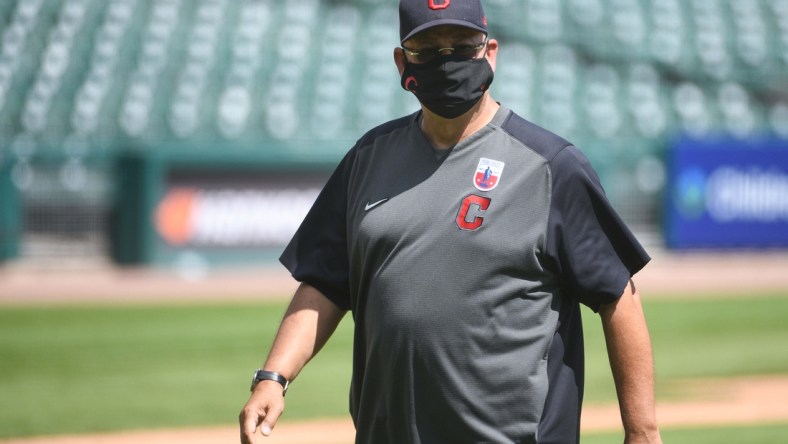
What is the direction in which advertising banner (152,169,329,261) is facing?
toward the camera

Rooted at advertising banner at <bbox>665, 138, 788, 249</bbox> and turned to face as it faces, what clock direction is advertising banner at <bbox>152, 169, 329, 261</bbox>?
advertising banner at <bbox>152, 169, 329, 261</bbox> is roughly at 2 o'clock from advertising banner at <bbox>665, 138, 788, 249</bbox>.

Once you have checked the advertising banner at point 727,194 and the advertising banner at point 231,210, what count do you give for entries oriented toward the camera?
2

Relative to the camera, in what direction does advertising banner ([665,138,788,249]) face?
facing the viewer

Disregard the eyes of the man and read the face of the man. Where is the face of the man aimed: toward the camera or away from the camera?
toward the camera

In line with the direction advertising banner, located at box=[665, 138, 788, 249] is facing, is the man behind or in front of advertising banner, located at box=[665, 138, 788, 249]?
in front

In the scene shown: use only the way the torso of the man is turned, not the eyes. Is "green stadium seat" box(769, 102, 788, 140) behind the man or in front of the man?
behind

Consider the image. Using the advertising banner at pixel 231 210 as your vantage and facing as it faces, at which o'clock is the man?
The man is roughly at 12 o'clock from the advertising banner.
